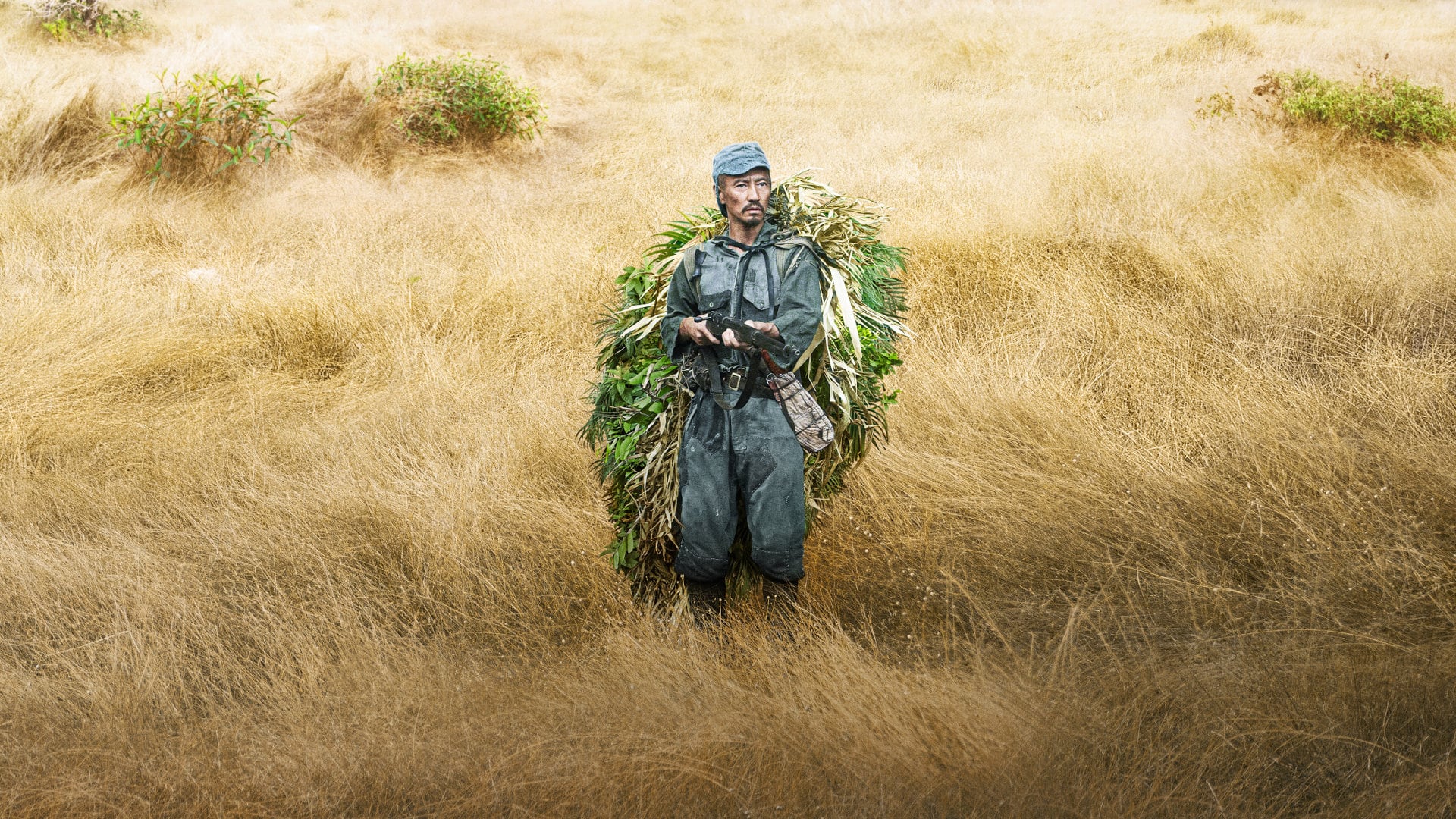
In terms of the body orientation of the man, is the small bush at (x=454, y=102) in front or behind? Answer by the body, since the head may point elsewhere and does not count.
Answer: behind

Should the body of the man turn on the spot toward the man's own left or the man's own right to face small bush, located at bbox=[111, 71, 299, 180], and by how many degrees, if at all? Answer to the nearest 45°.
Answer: approximately 135° to the man's own right

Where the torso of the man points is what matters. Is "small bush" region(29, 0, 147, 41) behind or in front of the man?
behind

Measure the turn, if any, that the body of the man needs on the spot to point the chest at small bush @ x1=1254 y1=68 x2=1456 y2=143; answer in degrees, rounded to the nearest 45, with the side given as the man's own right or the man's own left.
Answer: approximately 135° to the man's own left

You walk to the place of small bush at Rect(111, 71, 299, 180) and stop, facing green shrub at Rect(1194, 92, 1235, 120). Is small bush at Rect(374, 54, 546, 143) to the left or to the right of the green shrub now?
left

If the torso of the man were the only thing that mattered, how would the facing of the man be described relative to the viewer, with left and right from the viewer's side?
facing the viewer
